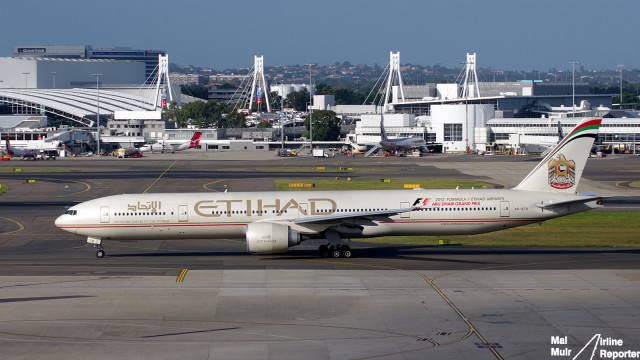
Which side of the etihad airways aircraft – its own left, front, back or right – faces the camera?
left
